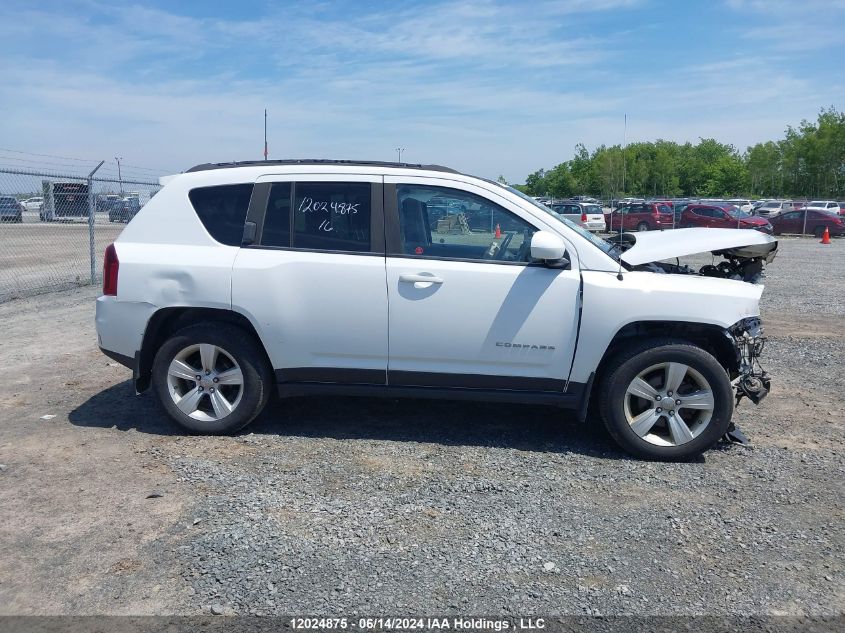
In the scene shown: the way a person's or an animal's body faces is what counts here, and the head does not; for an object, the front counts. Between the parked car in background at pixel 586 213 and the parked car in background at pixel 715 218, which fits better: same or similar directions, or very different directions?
very different directions

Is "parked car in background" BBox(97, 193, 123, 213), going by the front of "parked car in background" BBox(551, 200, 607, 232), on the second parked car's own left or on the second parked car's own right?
on the second parked car's own left

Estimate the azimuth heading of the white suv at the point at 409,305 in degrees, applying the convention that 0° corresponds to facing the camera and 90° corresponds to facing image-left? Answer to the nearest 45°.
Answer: approximately 270°

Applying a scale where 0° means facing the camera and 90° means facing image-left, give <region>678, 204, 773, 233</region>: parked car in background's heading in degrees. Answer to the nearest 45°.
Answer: approximately 315°

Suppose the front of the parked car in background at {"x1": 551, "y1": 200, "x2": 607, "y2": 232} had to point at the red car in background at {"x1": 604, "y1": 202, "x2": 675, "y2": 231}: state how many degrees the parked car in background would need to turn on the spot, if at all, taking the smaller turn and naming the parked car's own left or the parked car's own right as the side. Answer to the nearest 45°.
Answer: approximately 90° to the parked car's own right

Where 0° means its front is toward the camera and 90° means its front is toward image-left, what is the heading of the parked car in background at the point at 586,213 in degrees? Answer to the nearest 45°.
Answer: approximately 135°

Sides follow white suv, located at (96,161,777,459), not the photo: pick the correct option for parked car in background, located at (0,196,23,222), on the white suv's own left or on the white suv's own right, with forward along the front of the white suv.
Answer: on the white suv's own left

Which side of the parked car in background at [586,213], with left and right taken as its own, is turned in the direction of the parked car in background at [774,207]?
right

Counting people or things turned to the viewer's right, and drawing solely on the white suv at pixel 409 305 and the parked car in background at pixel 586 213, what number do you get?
1
